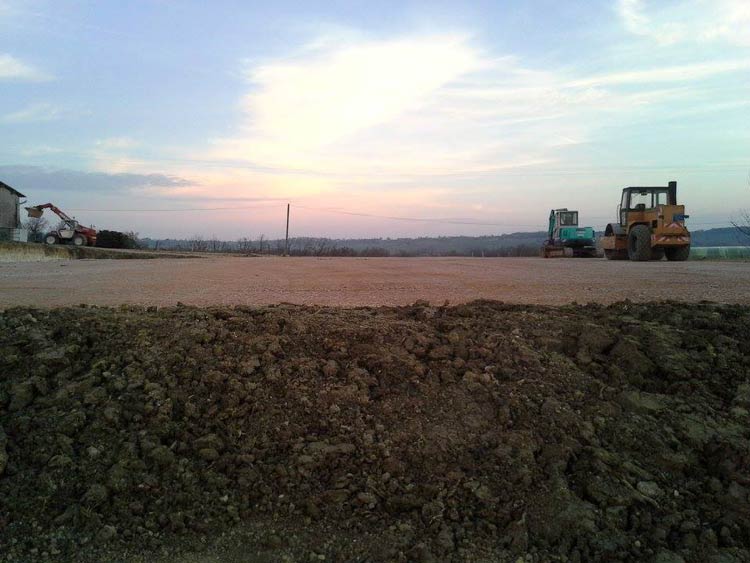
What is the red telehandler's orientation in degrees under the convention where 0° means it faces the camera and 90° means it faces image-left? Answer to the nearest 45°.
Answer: approximately 90°

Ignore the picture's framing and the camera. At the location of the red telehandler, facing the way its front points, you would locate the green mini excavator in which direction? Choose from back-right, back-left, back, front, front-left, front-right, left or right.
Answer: back-left

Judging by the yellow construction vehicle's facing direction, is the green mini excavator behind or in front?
in front

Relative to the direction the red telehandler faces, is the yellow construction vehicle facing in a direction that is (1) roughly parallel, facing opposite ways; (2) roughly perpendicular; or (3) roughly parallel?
roughly perpendicular

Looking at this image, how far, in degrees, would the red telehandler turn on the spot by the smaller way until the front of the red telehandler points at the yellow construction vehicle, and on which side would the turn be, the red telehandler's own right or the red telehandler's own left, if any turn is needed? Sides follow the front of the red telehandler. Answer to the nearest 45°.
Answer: approximately 135° to the red telehandler's own left

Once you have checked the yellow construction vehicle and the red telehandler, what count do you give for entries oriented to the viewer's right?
0

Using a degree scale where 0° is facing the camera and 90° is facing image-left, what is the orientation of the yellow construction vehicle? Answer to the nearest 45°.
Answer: approximately 135°

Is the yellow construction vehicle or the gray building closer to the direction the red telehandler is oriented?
the gray building

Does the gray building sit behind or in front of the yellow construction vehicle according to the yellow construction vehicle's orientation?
in front
